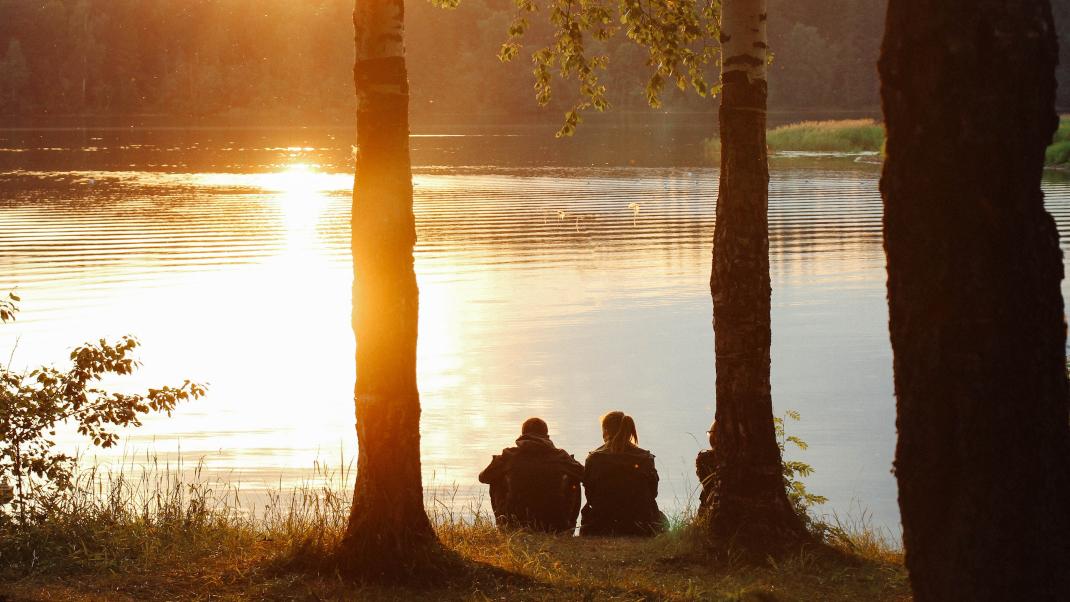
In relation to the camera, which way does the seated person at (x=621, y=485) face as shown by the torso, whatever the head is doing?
away from the camera

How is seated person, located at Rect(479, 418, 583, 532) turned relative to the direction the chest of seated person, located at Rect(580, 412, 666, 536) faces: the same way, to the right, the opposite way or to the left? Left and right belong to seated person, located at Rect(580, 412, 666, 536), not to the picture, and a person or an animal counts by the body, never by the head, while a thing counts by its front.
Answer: the same way

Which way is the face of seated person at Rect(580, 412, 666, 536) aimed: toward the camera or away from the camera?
away from the camera

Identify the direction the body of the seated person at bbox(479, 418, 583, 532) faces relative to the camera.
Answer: away from the camera

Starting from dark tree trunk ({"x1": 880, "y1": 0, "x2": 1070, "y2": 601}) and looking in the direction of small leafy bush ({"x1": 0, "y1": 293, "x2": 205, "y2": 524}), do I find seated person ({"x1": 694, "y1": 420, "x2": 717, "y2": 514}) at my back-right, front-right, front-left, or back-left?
front-right

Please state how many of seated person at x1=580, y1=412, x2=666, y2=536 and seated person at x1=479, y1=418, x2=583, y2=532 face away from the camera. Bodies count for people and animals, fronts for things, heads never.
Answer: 2

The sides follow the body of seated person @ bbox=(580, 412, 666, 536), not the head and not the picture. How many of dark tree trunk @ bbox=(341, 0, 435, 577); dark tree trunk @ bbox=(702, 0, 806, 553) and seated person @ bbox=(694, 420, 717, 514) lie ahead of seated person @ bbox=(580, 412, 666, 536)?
0

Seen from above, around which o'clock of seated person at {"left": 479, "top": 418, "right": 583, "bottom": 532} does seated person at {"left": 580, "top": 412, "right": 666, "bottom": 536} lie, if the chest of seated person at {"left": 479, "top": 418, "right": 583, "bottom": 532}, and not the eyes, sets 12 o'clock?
seated person at {"left": 580, "top": 412, "right": 666, "bottom": 536} is roughly at 3 o'clock from seated person at {"left": 479, "top": 418, "right": 583, "bottom": 532}.

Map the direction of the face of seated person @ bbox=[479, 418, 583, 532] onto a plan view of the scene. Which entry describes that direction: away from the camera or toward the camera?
away from the camera

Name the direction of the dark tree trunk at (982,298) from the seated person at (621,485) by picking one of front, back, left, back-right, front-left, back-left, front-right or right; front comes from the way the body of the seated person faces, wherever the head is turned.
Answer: back

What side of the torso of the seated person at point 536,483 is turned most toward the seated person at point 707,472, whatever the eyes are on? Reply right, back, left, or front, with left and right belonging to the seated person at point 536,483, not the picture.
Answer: right

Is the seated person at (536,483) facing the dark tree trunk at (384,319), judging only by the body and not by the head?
no

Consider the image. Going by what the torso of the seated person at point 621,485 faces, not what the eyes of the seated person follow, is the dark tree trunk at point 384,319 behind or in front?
behind

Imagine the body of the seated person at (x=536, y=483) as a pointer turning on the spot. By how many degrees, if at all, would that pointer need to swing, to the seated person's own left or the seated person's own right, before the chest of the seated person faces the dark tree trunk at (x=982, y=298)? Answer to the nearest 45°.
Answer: approximately 180°

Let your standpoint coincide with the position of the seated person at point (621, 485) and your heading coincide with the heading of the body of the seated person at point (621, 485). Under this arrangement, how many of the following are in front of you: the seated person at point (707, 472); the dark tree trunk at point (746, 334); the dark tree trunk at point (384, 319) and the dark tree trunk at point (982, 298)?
0

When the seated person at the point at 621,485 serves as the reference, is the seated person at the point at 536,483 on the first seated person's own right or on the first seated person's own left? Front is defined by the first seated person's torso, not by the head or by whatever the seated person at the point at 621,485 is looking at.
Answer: on the first seated person's own left
